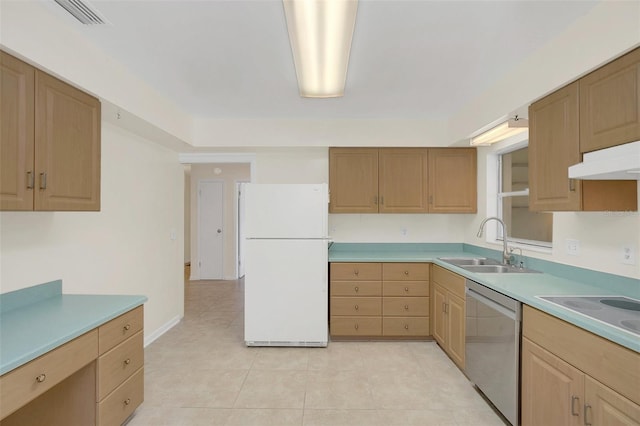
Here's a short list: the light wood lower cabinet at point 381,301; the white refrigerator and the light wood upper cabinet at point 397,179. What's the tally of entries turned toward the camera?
3

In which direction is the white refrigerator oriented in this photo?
toward the camera

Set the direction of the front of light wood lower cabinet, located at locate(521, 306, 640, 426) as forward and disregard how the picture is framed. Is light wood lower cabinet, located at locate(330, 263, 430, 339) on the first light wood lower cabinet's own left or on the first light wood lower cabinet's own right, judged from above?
on the first light wood lower cabinet's own right

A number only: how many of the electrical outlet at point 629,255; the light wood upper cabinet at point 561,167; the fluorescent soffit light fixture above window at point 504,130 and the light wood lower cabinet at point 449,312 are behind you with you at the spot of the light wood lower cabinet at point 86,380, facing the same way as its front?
0

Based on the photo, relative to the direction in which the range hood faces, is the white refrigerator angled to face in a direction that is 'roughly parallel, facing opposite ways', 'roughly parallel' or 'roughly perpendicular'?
roughly perpendicular

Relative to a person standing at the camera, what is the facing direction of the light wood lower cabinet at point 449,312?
facing the viewer and to the left of the viewer

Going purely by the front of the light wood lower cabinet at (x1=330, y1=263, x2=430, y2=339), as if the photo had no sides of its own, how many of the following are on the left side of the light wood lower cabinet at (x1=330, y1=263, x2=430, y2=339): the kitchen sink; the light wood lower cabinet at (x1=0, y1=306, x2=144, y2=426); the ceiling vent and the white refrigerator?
1

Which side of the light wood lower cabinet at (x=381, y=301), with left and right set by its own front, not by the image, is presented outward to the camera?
front

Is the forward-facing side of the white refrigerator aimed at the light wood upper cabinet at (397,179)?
no

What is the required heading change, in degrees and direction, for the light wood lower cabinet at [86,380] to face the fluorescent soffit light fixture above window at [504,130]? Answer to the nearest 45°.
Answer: approximately 45° to its left

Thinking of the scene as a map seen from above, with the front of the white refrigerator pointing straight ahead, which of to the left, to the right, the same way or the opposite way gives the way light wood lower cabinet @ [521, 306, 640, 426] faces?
to the right

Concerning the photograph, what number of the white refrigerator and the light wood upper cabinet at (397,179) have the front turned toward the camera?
2

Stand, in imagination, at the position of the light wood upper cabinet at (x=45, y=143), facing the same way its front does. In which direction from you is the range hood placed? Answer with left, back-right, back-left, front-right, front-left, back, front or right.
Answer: front

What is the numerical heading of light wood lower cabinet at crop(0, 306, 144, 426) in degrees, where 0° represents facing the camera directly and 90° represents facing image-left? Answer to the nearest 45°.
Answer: approximately 315°

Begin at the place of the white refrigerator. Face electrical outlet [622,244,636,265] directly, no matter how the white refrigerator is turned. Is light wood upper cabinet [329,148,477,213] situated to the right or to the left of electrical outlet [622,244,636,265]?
left

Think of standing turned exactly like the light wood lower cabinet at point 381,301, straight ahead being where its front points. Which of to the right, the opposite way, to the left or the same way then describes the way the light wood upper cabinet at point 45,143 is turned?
to the left

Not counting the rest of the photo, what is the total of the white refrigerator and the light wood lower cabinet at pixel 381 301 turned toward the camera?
2
